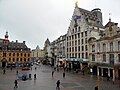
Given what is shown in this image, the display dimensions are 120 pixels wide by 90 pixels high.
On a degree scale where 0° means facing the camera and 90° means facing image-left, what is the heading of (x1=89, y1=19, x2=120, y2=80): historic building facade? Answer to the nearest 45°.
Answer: approximately 45°
